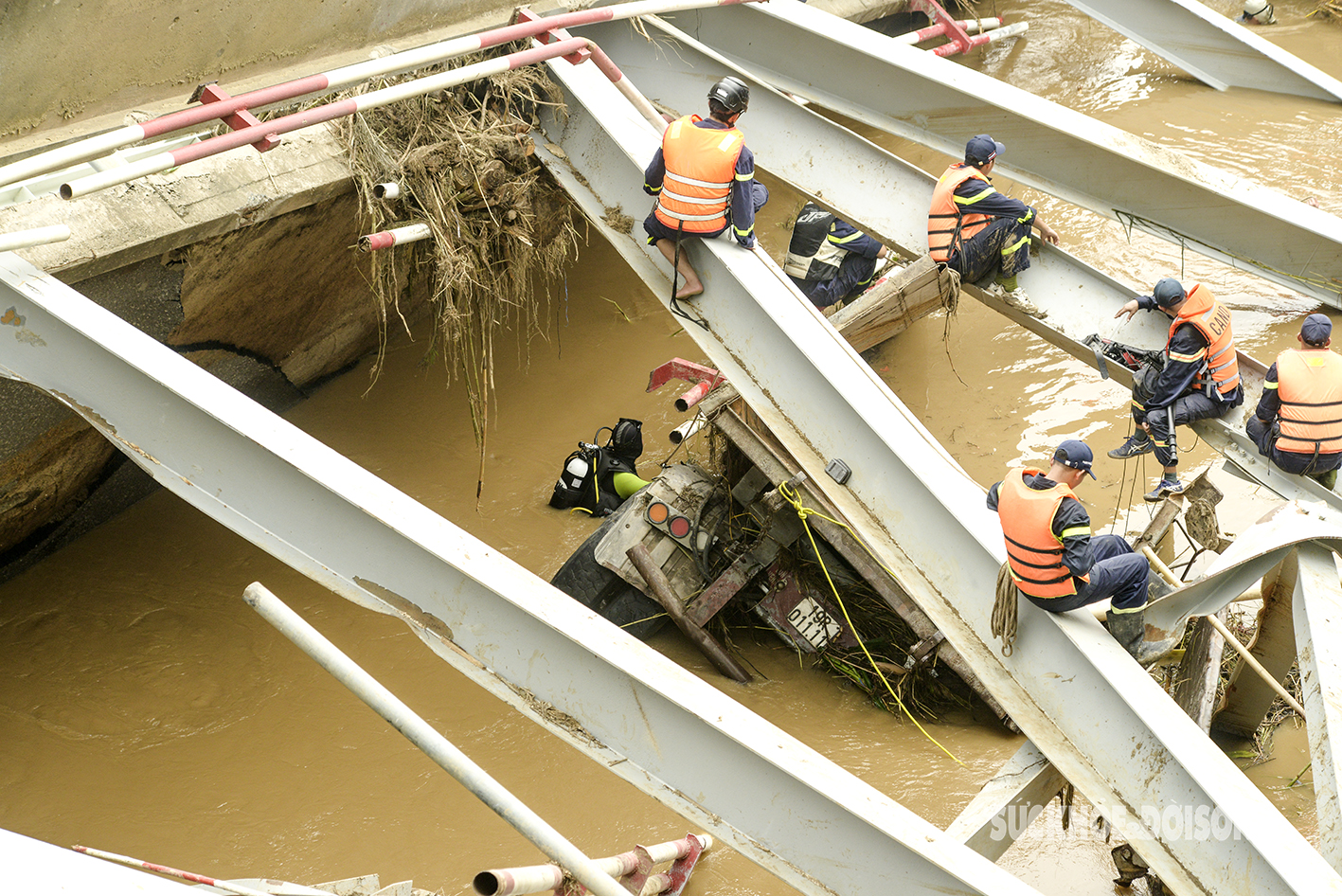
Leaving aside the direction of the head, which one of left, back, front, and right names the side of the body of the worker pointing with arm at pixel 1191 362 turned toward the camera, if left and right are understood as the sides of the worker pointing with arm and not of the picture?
left

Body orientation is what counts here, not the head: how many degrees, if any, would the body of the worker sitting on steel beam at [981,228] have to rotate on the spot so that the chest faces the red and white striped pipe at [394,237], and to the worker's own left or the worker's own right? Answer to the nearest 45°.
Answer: approximately 135° to the worker's own right

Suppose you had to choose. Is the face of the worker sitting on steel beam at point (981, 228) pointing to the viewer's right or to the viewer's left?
to the viewer's right

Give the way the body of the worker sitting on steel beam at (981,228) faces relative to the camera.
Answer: to the viewer's right

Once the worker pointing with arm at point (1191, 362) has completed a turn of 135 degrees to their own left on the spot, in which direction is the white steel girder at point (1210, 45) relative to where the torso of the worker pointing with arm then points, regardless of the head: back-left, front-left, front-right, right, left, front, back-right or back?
back-left

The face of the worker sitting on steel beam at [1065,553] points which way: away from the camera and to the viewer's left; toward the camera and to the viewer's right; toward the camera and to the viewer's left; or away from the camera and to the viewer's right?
away from the camera and to the viewer's right

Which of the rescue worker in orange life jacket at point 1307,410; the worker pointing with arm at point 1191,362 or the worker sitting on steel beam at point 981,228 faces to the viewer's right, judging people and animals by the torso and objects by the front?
the worker sitting on steel beam

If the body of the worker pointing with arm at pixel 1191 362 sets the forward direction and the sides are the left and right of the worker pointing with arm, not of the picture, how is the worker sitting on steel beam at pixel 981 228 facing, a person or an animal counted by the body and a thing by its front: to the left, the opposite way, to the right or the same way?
the opposite way

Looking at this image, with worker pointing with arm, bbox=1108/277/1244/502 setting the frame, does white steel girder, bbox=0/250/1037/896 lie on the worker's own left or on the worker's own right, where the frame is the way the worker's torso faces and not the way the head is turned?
on the worker's own left

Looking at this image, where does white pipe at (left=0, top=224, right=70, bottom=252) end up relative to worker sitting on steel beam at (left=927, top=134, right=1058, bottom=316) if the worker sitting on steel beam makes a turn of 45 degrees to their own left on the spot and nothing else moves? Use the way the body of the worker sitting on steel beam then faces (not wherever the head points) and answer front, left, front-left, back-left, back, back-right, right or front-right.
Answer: back

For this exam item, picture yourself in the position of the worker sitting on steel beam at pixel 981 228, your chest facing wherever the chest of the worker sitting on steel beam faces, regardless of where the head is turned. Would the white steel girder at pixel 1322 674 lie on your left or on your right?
on your right
